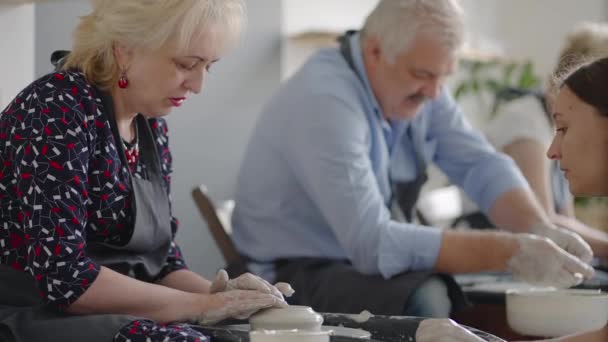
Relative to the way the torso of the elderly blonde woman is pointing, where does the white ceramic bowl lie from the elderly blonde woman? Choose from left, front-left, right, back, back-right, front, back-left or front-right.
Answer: front-left

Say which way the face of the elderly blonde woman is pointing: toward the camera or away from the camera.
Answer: toward the camera

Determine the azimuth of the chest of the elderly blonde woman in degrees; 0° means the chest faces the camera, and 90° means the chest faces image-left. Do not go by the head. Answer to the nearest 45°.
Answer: approximately 315°
